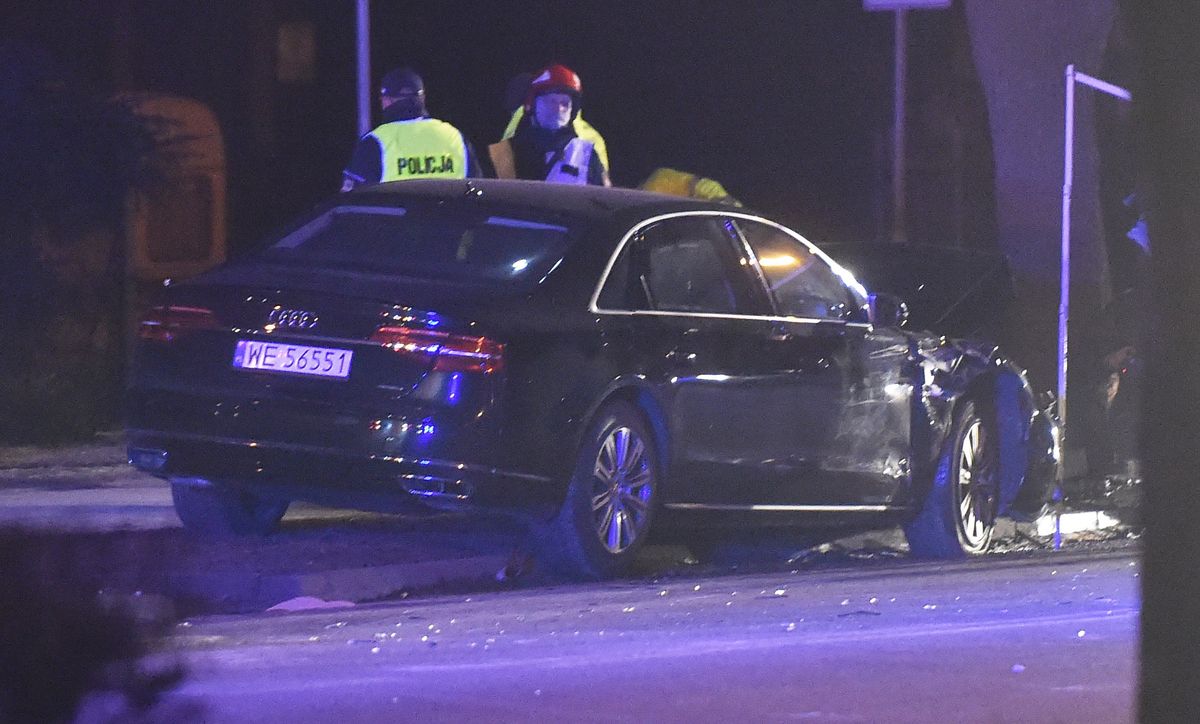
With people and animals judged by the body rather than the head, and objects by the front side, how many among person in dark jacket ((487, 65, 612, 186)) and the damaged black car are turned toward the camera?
1

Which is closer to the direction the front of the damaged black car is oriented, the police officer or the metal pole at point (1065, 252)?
the metal pole

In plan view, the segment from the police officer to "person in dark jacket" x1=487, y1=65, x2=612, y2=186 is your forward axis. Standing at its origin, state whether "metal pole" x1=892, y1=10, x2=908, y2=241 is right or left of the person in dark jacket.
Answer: left

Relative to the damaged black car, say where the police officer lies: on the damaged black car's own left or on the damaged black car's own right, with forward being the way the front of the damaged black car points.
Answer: on the damaged black car's own left

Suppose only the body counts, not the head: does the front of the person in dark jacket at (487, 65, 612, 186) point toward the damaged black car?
yes

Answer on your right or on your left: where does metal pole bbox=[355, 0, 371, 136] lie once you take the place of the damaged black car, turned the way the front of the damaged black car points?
on your left

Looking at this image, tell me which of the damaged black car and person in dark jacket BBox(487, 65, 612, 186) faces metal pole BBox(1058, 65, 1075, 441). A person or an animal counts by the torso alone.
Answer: the damaged black car

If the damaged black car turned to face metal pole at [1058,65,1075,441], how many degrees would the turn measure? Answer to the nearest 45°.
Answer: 0° — it already faces it

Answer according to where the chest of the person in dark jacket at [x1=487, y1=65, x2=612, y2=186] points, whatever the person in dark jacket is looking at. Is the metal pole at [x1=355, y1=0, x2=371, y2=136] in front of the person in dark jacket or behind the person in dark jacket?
behind

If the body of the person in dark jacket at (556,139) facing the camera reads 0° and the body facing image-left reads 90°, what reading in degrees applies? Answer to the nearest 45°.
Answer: approximately 0°

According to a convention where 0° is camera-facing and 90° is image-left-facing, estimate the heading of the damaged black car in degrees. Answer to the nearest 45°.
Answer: approximately 225°
